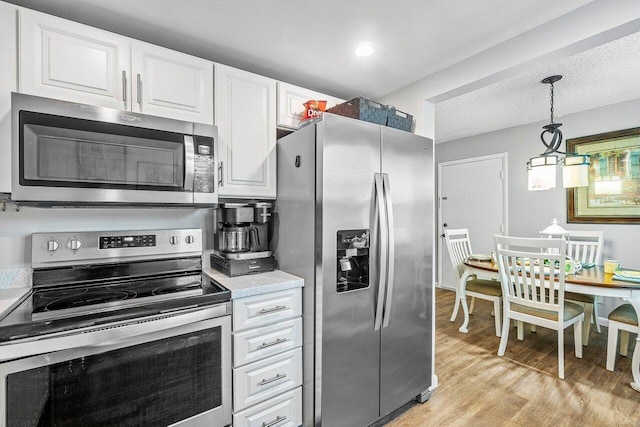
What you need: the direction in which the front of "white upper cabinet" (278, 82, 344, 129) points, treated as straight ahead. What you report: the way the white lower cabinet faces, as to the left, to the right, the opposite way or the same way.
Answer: the same way

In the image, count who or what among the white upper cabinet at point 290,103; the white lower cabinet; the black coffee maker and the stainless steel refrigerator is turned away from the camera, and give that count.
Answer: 0

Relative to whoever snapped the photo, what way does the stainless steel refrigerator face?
facing the viewer and to the right of the viewer

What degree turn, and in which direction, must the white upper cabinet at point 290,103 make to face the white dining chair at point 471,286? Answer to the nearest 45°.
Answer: approximately 90° to its left

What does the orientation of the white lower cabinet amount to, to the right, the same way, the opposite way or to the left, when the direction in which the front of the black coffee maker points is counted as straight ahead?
the same way

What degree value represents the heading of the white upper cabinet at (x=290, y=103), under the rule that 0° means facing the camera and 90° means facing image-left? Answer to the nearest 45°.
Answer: approximately 315°

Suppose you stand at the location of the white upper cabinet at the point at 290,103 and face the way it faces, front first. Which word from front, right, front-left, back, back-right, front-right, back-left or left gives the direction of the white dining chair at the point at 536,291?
front-left

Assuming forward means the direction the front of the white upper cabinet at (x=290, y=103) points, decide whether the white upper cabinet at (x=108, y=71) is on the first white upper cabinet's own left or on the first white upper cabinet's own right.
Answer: on the first white upper cabinet's own right

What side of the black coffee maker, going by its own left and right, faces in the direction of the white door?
left

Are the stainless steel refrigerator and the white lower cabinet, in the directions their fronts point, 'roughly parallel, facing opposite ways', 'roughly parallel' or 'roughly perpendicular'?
roughly parallel

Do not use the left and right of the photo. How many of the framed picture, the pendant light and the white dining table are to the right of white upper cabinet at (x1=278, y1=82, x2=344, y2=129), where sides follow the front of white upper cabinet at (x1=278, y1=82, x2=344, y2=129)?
0

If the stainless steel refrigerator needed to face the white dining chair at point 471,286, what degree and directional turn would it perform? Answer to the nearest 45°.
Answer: approximately 90° to its left

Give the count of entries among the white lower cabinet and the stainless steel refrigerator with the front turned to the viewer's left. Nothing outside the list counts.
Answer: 0
